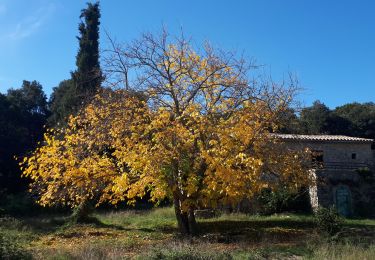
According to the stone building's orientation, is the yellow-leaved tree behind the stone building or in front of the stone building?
in front

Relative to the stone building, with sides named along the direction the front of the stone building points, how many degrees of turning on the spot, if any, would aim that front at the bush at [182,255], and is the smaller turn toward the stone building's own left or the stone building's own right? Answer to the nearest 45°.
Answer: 0° — it already faces it

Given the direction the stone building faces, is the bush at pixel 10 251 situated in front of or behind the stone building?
in front

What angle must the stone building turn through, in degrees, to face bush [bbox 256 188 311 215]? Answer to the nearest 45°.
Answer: approximately 45° to its right

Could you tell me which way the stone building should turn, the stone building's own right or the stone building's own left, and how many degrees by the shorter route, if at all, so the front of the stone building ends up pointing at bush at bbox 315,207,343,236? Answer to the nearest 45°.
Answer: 0° — it already faces it

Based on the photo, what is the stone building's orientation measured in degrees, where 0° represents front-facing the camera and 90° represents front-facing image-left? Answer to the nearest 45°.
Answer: approximately 0°
